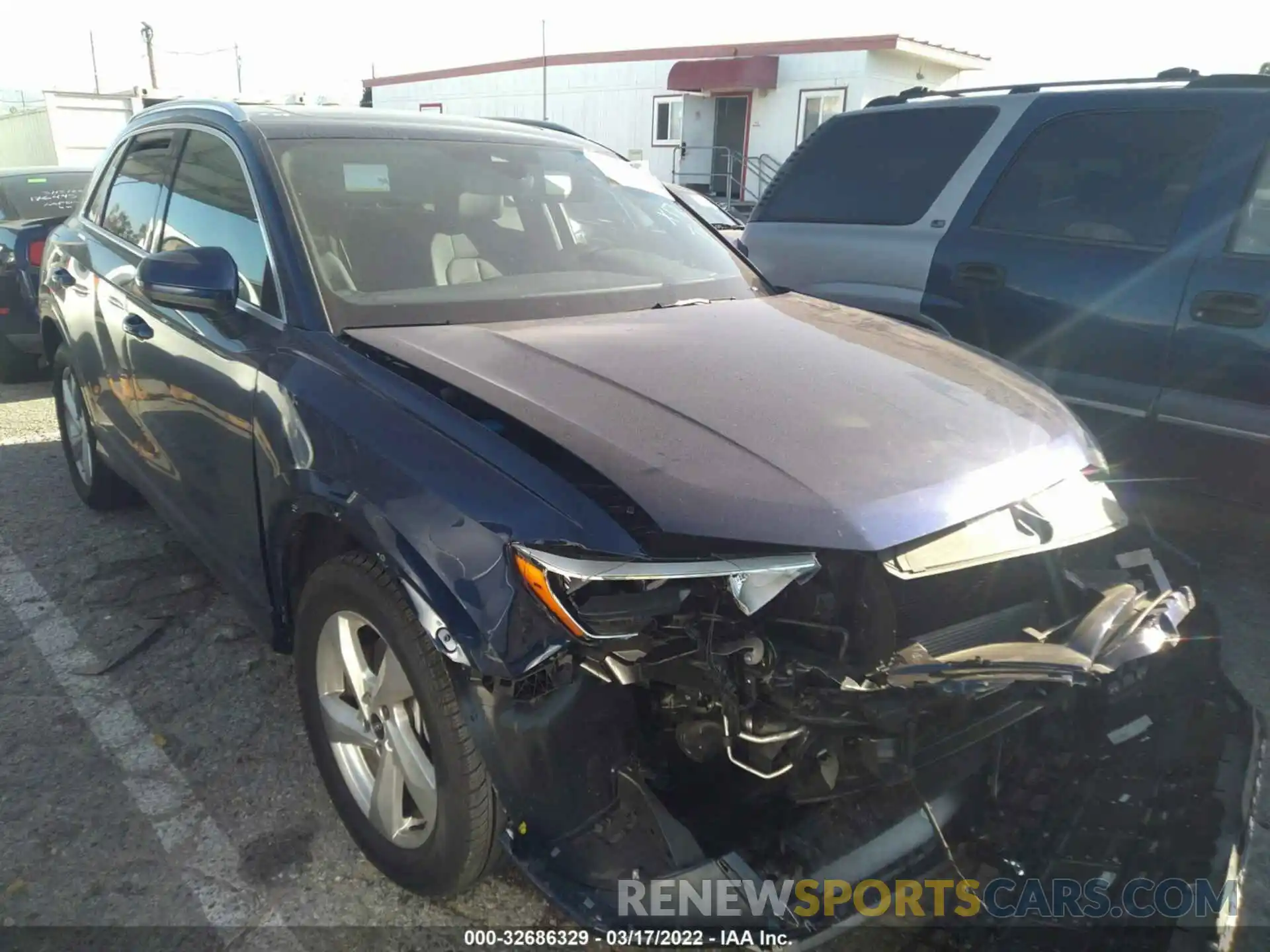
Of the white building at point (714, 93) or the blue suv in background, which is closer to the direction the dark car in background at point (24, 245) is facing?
the white building

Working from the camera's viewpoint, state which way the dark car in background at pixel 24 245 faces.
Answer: facing away from the viewer

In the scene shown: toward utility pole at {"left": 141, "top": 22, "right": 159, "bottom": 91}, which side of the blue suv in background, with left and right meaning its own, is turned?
back

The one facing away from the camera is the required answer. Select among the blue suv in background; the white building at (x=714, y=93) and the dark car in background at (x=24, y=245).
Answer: the dark car in background

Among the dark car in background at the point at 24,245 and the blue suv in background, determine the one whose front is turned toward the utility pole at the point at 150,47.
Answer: the dark car in background

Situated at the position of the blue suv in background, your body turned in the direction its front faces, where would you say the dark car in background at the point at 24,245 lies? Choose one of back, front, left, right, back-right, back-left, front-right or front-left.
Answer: back-right

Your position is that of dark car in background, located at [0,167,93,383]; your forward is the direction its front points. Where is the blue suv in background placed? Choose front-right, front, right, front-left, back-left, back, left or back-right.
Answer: back-right

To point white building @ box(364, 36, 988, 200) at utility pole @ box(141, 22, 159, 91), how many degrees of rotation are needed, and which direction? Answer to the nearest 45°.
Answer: approximately 90° to its right

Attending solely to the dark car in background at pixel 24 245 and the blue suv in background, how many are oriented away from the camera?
1

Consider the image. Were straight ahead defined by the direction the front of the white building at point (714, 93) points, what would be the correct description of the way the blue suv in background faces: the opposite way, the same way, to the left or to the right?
to the left
